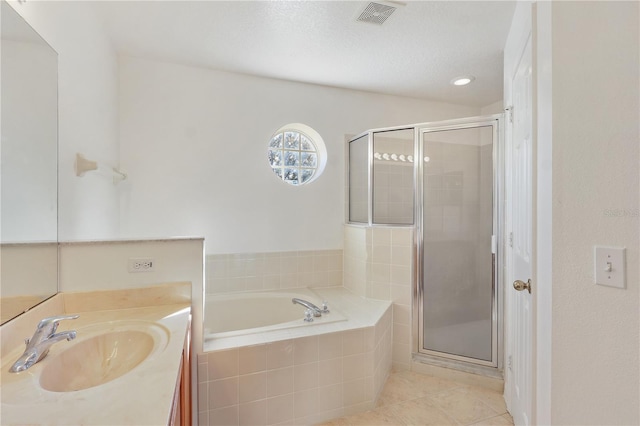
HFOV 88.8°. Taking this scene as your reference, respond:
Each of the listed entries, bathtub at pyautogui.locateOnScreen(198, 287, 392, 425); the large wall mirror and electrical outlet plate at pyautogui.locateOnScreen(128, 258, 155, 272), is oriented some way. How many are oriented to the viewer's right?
1

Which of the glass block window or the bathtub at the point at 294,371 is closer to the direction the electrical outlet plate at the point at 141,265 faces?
the bathtub

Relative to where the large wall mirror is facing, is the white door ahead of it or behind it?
ahead

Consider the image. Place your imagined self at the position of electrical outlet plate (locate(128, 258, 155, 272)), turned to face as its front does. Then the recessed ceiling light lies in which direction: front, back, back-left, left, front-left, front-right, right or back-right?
left

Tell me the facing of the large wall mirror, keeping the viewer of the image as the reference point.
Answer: facing to the right of the viewer

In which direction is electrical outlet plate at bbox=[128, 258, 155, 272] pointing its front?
toward the camera

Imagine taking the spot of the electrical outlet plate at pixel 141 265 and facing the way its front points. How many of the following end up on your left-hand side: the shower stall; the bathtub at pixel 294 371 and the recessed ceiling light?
3

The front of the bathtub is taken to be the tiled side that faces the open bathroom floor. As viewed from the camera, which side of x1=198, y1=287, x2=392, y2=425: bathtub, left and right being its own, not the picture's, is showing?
front

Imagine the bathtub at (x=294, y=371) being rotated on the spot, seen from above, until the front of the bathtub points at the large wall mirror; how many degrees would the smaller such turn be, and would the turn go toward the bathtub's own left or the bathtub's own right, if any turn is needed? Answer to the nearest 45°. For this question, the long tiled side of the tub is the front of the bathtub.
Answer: approximately 45° to the bathtub's own right

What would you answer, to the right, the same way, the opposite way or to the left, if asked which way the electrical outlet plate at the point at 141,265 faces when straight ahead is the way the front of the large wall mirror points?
to the right
